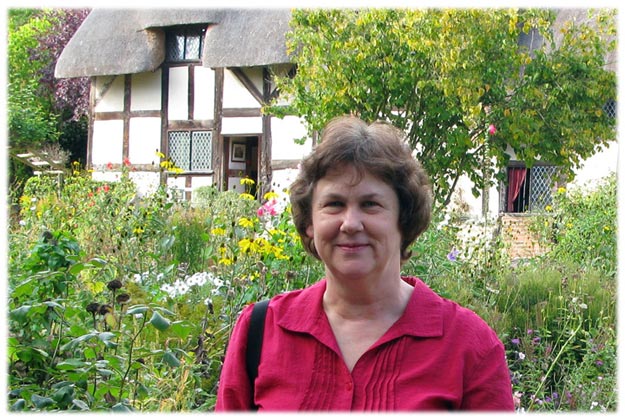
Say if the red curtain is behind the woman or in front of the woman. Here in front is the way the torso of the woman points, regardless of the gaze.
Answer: behind

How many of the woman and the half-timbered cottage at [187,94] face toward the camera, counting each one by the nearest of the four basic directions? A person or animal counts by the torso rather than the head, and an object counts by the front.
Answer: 2

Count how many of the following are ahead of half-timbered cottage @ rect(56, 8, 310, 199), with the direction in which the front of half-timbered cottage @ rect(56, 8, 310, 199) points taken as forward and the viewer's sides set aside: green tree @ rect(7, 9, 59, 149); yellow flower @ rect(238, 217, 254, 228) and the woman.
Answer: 2

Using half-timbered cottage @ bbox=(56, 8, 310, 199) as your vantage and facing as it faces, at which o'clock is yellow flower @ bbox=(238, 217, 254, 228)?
The yellow flower is roughly at 12 o'clock from the half-timbered cottage.

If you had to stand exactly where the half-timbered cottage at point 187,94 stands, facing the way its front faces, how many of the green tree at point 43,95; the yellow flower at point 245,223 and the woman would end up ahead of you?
2

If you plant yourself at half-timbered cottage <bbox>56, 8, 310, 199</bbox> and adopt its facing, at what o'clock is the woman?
The woman is roughly at 12 o'clock from the half-timbered cottage.

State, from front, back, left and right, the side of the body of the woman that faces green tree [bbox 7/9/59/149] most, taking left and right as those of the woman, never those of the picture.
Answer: back

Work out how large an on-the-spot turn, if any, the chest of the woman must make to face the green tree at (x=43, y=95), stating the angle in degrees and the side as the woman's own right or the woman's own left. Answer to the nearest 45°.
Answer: approximately 135° to the woman's own right

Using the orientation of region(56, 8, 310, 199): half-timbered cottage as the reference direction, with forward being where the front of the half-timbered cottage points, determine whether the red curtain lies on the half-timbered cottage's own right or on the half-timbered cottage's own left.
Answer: on the half-timbered cottage's own left

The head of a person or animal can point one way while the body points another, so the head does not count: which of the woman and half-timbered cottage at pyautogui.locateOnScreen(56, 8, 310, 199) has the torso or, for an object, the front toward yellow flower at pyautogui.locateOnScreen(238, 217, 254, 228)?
the half-timbered cottage

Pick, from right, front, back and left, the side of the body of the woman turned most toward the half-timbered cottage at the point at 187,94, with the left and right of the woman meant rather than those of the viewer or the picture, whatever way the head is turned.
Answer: back

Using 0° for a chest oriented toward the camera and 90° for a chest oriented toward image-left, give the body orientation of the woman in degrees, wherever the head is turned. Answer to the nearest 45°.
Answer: approximately 0°
